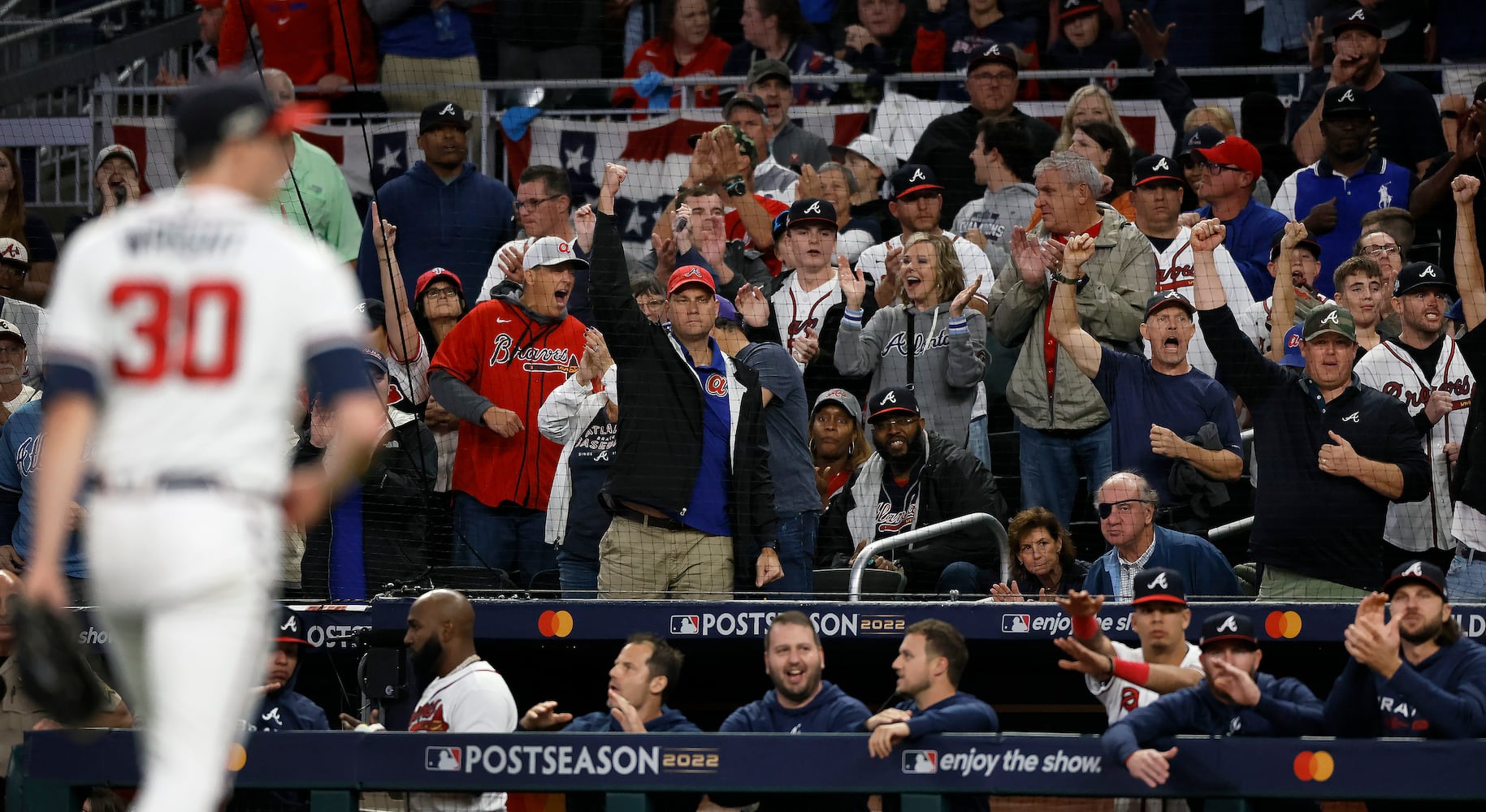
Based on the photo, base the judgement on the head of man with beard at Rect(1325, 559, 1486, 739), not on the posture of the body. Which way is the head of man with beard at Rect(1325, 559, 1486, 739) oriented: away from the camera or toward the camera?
toward the camera

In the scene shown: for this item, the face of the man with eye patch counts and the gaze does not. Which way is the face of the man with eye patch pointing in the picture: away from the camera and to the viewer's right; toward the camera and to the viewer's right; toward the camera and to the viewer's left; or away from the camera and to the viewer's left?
toward the camera and to the viewer's left

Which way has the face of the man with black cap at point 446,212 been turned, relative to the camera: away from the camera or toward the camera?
toward the camera

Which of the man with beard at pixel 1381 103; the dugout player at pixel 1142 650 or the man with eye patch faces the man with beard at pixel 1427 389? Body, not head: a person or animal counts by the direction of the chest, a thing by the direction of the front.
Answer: the man with beard at pixel 1381 103

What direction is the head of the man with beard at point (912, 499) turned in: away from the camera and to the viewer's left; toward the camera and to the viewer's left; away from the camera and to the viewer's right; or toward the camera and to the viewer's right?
toward the camera and to the viewer's left

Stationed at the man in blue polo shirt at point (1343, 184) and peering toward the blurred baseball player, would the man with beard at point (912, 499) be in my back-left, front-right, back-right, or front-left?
front-right

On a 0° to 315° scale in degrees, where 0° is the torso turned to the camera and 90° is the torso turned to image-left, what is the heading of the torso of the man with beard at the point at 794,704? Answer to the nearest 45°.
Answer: approximately 0°

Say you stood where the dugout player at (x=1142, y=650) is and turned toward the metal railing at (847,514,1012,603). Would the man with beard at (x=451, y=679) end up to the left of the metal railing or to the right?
left

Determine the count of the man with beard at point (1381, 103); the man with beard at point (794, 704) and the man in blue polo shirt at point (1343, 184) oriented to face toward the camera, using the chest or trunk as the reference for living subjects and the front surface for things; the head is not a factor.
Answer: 3

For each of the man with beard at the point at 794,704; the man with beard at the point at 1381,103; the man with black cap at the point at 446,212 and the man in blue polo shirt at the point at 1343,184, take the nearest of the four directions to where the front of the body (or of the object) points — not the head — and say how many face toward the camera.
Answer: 4

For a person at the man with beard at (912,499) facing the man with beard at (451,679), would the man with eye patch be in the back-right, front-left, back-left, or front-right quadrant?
back-left

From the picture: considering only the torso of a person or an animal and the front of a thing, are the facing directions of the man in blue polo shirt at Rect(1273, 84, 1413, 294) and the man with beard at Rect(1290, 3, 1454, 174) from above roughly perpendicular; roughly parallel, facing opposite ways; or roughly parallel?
roughly parallel

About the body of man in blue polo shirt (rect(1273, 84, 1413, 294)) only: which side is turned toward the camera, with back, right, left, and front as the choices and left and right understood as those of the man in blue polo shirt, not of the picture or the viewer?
front

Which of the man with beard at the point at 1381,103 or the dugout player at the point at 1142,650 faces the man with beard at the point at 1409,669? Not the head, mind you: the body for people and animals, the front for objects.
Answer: the man with beard at the point at 1381,103

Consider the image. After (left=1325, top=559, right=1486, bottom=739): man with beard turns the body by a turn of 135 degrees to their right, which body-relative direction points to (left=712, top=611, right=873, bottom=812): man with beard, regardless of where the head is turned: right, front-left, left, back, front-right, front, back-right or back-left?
left

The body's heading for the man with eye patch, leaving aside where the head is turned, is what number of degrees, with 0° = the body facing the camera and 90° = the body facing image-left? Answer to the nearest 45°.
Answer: approximately 45°

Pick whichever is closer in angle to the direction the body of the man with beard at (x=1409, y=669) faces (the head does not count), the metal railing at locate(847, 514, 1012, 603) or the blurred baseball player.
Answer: the blurred baseball player

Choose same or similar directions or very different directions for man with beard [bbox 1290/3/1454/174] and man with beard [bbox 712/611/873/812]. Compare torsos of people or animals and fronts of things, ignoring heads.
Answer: same or similar directions

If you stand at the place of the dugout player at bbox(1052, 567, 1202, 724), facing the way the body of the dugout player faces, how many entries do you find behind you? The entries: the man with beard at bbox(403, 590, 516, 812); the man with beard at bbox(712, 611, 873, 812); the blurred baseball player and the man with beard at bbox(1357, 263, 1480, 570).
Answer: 1
